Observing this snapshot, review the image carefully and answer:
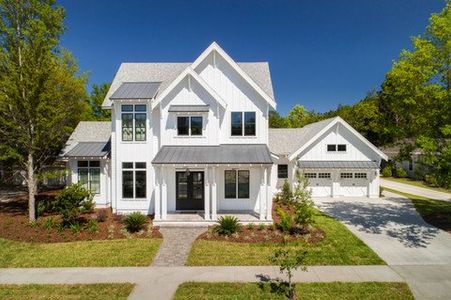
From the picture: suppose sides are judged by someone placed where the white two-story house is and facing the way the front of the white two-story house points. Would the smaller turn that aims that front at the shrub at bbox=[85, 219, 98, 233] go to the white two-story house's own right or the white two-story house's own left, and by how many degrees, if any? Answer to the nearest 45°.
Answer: approximately 45° to the white two-story house's own right

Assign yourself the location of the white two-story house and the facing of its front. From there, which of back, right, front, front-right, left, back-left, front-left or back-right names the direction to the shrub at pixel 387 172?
back-left

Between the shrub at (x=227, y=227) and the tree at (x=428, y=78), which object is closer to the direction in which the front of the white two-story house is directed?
the shrub

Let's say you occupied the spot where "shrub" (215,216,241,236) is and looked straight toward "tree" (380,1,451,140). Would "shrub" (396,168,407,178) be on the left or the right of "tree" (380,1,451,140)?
left

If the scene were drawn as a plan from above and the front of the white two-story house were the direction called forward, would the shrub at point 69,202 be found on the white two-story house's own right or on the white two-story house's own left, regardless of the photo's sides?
on the white two-story house's own right

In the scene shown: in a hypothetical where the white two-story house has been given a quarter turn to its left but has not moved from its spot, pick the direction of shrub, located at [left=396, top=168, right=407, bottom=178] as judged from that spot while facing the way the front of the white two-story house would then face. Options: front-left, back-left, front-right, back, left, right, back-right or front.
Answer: front-left

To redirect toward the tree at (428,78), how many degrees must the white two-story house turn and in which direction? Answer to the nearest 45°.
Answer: approximately 90° to its left

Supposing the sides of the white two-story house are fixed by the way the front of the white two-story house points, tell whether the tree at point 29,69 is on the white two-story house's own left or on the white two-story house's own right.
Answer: on the white two-story house's own right

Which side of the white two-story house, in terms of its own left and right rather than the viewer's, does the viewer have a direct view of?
front
